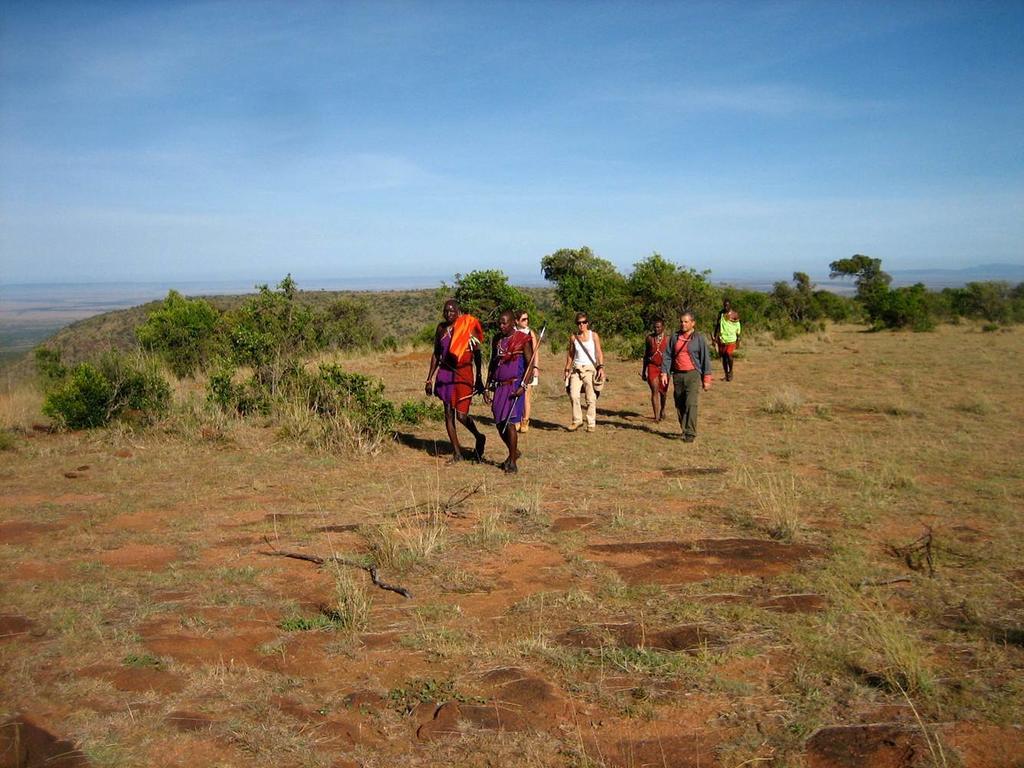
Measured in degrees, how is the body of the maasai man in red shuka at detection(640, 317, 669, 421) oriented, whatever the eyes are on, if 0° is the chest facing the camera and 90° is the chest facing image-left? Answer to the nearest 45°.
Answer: approximately 0°

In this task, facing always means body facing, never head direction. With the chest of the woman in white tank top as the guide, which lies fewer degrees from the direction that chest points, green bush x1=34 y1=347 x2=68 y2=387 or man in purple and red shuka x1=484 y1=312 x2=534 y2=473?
the man in purple and red shuka

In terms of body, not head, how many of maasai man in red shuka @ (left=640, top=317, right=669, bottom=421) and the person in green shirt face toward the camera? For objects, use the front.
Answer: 2

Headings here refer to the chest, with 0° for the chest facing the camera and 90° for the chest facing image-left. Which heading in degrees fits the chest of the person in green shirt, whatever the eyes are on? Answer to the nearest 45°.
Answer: approximately 0°
